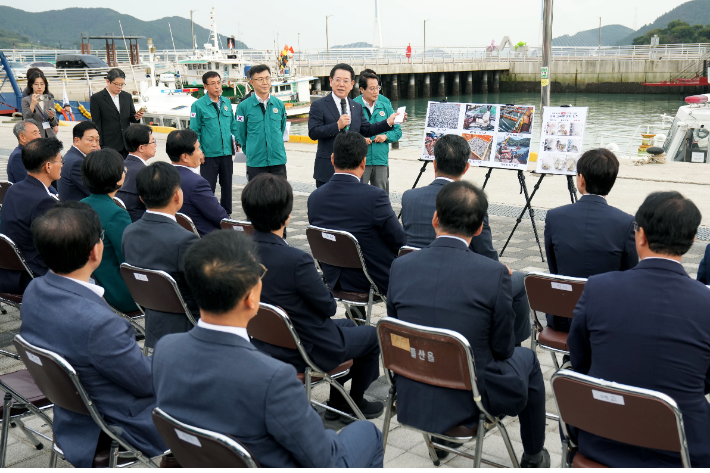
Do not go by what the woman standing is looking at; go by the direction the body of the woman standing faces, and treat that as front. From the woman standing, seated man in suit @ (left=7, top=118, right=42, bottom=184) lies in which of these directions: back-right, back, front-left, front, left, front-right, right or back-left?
front

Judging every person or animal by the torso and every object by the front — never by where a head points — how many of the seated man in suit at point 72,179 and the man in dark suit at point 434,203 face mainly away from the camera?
1

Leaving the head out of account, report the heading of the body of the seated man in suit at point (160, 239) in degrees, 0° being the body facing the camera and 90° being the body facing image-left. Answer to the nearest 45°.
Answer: approximately 225°

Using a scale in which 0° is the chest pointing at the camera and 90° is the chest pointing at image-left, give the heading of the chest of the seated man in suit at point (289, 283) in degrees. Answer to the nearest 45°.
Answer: approximately 225°

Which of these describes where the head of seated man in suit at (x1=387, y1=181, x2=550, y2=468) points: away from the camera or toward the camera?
away from the camera

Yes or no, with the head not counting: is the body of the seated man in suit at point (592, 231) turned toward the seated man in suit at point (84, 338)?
no

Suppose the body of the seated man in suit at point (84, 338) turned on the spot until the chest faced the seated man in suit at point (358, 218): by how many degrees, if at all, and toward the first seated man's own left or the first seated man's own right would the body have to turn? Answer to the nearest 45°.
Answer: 0° — they already face them

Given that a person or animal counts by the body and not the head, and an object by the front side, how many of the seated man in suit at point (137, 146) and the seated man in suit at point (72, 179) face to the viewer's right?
2

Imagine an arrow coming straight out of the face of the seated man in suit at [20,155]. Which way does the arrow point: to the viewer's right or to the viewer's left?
to the viewer's right

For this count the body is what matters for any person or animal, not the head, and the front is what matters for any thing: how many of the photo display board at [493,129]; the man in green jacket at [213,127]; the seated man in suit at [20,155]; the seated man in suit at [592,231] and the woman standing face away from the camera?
1

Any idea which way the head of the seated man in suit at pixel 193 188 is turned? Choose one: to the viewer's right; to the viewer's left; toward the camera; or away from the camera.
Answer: to the viewer's right

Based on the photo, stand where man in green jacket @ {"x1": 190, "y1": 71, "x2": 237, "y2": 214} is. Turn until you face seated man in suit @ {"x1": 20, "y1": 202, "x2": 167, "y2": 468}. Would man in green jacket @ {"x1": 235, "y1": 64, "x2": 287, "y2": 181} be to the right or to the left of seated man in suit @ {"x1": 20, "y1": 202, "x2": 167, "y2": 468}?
left

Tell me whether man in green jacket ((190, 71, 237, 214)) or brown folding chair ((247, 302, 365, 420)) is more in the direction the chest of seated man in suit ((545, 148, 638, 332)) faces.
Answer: the man in green jacket

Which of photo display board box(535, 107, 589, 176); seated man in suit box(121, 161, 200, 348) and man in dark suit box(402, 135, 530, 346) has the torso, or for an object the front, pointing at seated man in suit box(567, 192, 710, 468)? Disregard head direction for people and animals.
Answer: the photo display board

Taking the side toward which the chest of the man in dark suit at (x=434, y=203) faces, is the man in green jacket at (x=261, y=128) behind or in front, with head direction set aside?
in front

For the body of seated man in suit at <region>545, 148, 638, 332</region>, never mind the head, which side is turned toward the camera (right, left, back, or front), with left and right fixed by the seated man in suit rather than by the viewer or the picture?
back

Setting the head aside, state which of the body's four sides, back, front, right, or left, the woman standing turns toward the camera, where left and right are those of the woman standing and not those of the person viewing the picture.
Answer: front

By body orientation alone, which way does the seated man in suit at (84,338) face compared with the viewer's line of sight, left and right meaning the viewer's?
facing away from the viewer and to the right of the viewer

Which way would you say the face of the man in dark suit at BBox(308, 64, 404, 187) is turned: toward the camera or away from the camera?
toward the camera

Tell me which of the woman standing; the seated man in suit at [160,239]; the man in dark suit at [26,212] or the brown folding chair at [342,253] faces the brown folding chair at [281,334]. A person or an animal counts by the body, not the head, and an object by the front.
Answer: the woman standing

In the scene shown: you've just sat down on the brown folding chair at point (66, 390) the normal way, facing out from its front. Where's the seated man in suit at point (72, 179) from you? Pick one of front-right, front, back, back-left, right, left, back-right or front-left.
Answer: front-left

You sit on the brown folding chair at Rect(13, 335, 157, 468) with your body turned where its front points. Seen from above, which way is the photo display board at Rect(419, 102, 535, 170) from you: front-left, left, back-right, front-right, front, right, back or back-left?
front
